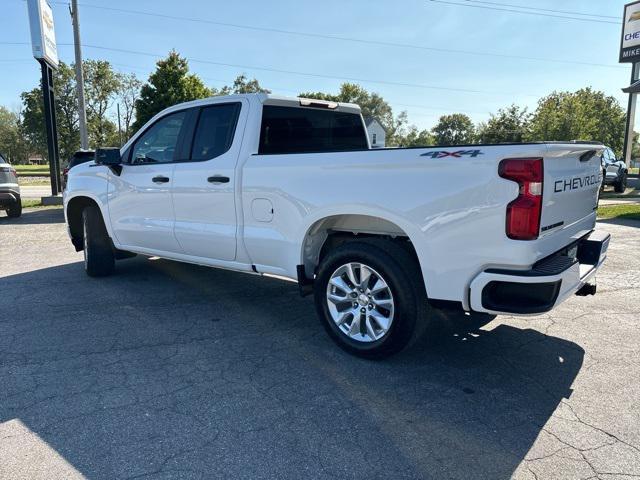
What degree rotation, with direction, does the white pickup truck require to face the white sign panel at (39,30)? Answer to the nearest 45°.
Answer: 0° — it already faces it

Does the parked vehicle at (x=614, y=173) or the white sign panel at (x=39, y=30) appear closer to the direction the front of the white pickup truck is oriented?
the white sign panel

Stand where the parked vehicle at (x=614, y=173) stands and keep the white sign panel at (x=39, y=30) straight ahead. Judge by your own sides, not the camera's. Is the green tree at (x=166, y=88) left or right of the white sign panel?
right

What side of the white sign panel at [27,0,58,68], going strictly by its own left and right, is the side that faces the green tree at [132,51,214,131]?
left

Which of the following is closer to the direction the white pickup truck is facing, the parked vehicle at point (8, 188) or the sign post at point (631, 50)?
the parked vehicle

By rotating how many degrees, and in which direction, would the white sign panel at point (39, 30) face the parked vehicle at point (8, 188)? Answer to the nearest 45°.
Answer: approximately 45° to its right

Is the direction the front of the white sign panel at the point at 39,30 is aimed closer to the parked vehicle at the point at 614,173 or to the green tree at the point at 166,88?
the parked vehicle

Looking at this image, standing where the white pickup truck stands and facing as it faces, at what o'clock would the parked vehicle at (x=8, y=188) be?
The parked vehicle is roughly at 12 o'clock from the white pickup truck.

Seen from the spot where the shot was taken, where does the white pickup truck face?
facing away from the viewer and to the left of the viewer

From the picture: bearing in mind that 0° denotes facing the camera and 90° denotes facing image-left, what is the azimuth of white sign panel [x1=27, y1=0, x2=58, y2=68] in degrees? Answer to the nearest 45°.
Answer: approximately 315°
